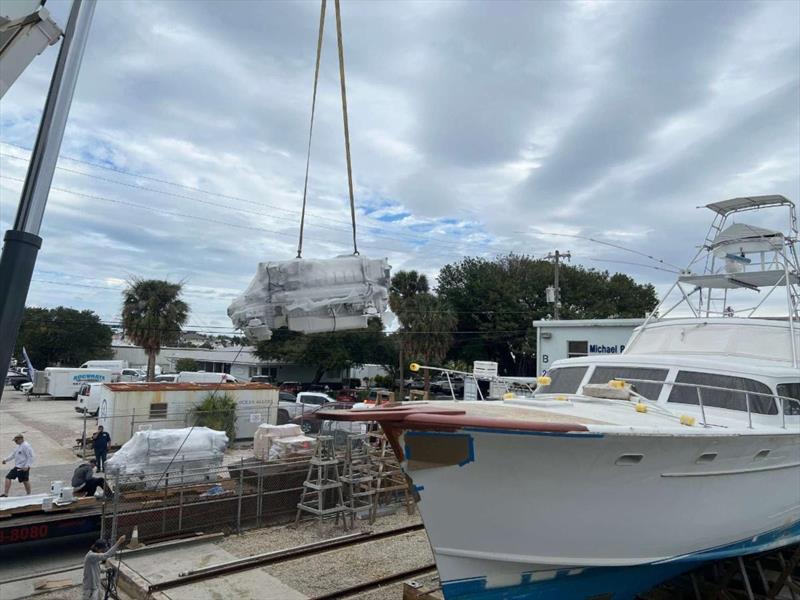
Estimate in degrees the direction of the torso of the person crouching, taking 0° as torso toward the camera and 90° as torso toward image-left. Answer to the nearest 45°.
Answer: approximately 270°

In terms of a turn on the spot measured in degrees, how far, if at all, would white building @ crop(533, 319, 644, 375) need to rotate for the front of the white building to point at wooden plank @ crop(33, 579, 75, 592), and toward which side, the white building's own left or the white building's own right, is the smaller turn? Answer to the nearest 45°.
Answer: approximately 45° to the white building's own right

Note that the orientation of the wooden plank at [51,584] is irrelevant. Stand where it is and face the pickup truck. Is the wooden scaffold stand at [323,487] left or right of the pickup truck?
right

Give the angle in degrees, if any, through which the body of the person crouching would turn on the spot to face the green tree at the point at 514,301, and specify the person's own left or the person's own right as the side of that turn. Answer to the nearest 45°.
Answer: approximately 45° to the person's own left

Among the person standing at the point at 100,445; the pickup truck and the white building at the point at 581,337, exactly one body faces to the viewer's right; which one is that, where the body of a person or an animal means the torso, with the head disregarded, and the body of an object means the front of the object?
the pickup truck

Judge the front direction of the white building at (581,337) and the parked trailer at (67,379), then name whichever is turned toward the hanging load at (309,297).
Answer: the white building

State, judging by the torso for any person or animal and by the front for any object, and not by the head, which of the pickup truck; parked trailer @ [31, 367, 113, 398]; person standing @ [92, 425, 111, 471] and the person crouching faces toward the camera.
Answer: the person standing

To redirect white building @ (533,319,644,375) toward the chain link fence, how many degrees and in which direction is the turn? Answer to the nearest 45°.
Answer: approximately 45° to its right
